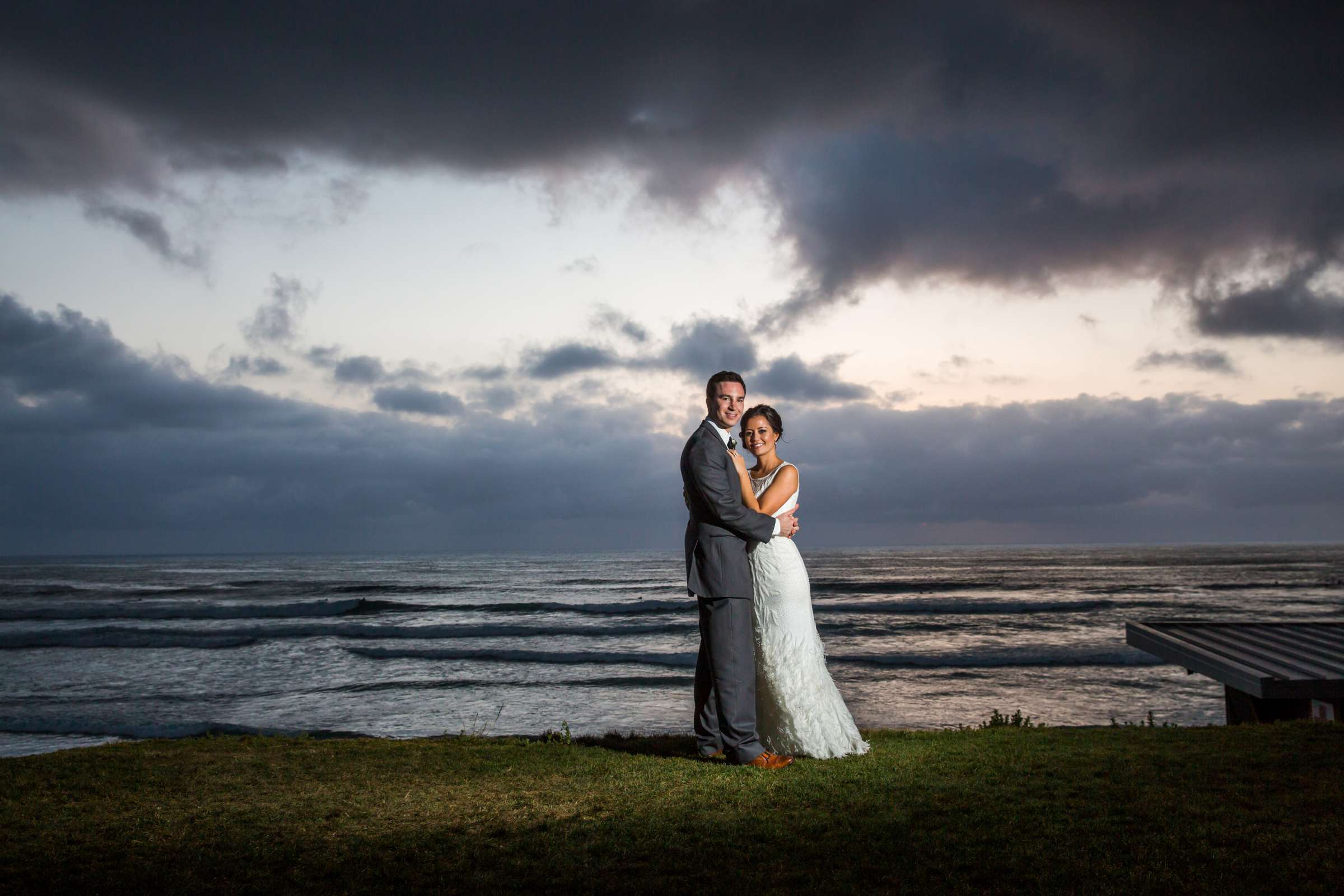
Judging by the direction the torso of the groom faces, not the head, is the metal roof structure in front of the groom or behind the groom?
in front

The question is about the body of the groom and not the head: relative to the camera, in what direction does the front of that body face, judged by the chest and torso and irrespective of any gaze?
to the viewer's right

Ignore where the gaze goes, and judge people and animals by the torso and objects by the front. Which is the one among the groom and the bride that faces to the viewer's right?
the groom

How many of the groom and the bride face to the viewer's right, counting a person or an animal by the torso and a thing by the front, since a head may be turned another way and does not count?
1

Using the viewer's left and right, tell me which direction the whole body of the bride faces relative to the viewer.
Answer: facing the viewer and to the left of the viewer
